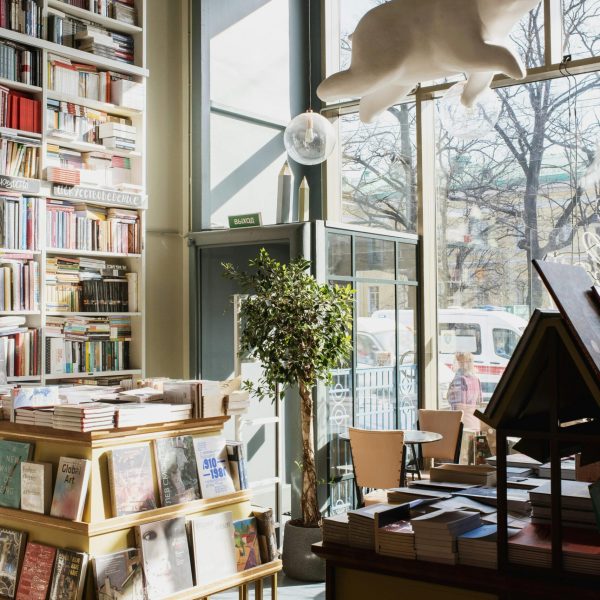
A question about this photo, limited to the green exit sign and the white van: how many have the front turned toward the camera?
1

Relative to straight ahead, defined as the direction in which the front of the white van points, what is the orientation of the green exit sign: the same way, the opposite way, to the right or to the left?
to the right

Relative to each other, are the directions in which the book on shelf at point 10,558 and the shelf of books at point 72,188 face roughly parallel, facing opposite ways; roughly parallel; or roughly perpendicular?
roughly perpendicular

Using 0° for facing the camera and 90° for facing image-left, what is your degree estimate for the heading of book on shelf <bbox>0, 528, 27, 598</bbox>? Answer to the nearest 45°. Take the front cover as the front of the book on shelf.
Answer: approximately 45°

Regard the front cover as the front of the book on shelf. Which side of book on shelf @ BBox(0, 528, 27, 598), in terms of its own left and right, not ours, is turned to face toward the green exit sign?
back

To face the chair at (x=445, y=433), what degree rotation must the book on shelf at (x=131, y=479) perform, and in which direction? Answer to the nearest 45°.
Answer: approximately 90° to its left

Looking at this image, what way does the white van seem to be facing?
to the viewer's right

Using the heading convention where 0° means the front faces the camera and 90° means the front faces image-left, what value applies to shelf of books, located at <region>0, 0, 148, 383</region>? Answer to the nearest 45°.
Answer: approximately 315°

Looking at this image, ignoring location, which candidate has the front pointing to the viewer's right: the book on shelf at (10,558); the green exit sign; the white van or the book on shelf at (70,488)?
the white van

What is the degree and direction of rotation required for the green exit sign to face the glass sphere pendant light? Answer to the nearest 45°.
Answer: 0° — it already faces it

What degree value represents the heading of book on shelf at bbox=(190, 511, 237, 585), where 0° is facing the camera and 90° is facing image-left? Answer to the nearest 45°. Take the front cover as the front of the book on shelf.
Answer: approximately 315°

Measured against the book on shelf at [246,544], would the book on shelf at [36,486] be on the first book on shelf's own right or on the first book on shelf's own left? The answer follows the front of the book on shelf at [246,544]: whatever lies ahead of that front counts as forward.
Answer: on the first book on shelf's own right
